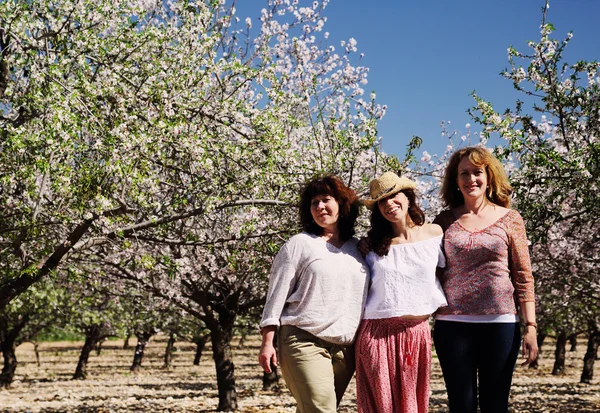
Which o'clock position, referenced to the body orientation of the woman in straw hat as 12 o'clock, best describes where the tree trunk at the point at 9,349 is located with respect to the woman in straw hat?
The tree trunk is roughly at 5 o'clock from the woman in straw hat.

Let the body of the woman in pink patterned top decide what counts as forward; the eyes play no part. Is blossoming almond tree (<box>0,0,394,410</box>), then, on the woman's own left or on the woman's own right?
on the woman's own right

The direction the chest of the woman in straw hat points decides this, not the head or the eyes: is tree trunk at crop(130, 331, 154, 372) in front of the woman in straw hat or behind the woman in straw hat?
behind

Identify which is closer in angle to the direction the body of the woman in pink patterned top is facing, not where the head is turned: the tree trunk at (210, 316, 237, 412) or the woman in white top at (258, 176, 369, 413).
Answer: the woman in white top

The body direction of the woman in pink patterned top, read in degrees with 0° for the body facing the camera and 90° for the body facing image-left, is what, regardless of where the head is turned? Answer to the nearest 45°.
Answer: approximately 0°

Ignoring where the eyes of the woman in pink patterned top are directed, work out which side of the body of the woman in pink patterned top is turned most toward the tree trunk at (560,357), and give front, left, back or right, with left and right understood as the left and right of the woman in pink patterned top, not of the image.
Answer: back

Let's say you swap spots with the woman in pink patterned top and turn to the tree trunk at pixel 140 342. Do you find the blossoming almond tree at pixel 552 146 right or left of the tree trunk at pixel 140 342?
right

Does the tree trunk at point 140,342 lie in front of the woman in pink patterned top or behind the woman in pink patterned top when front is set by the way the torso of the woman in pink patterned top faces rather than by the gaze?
behind

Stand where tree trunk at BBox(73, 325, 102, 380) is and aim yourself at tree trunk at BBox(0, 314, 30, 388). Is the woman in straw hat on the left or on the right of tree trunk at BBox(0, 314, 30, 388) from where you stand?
left

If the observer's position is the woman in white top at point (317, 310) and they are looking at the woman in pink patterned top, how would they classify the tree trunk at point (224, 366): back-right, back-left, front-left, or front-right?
back-left

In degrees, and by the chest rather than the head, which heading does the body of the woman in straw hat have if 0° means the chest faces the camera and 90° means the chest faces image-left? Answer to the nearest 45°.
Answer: approximately 0°
